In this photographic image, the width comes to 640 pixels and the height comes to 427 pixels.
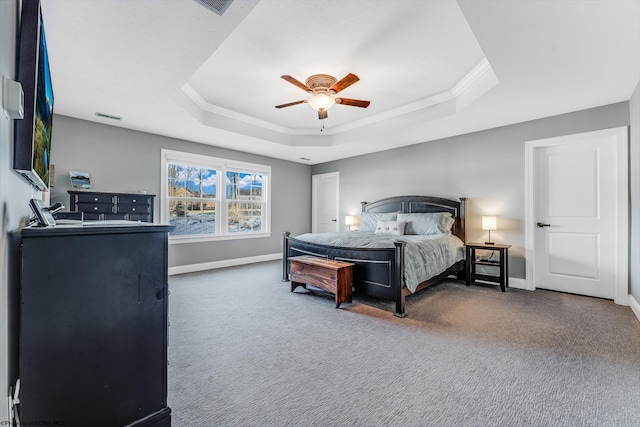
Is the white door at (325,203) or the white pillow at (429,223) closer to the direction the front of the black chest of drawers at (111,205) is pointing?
the white pillow

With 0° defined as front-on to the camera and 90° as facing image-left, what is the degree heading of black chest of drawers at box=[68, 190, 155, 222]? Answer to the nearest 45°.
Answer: approximately 0°

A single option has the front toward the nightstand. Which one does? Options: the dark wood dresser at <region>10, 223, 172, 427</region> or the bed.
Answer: the dark wood dresser

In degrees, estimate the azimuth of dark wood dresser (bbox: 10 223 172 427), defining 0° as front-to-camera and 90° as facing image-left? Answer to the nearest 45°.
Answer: approximately 270°

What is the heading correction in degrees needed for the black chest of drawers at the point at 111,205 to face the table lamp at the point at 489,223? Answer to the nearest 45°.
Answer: approximately 45° to its left

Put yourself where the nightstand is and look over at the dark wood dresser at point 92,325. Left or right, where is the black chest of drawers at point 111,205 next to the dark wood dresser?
right

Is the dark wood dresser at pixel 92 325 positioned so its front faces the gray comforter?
yes
